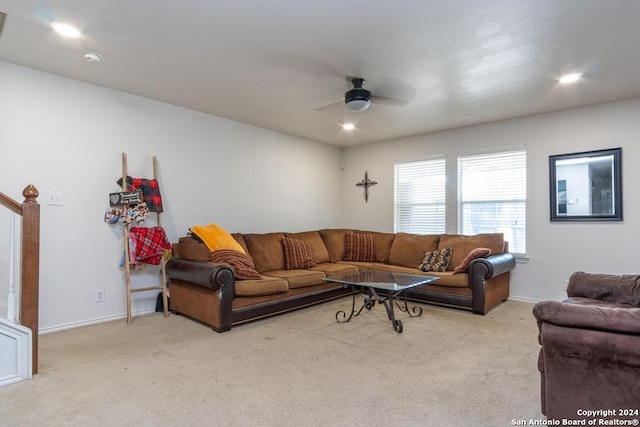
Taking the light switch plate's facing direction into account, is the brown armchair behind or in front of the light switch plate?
in front

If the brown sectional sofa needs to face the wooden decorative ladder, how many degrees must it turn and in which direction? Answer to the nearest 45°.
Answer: approximately 90° to its right

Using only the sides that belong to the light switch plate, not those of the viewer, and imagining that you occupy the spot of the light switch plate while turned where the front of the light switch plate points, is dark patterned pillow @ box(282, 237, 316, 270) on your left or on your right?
on your left

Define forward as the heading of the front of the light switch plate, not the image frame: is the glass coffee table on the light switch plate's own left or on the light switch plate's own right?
on the light switch plate's own left

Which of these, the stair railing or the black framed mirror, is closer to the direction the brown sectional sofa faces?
the stair railing

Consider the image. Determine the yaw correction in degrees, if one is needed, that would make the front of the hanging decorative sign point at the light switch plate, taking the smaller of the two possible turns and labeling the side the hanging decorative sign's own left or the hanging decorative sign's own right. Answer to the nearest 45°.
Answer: approximately 90° to the hanging decorative sign's own right

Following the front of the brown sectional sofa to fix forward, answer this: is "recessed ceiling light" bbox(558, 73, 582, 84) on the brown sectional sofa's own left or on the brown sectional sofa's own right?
on the brown sectional sofa's own left

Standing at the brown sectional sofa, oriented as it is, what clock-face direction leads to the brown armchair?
The brown armchair is roughly at 11 o'clock from the brown sectional sofa.

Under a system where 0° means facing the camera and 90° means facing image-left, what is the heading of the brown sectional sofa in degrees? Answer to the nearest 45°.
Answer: approximately 0°
